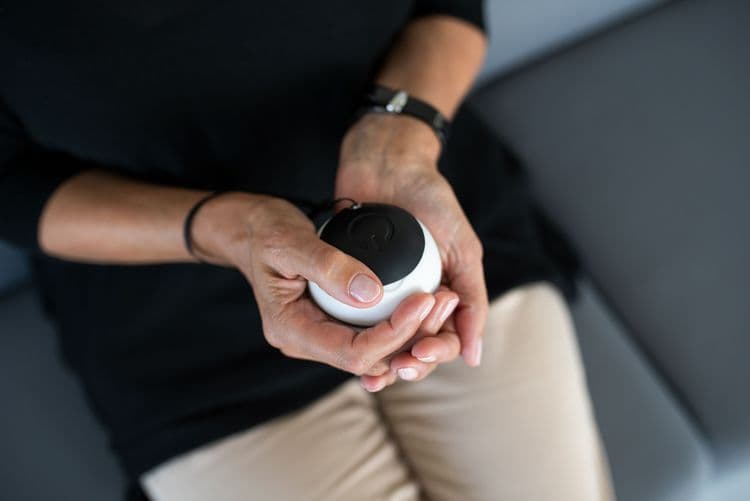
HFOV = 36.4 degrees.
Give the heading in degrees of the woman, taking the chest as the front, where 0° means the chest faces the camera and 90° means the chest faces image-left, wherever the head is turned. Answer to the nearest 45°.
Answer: approximately 315°
